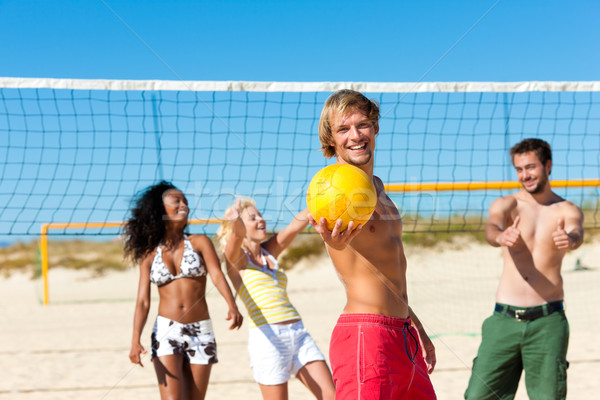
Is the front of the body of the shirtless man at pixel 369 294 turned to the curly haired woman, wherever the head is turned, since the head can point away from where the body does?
no

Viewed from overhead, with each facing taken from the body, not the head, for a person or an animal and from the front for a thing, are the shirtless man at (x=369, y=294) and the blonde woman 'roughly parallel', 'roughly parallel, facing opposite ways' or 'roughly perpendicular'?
roughly parallel

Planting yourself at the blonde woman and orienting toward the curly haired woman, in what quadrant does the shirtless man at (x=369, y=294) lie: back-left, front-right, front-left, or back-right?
back-left

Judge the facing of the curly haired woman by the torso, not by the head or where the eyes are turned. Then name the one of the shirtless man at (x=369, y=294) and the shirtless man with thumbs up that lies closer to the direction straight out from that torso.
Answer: the shirtless man

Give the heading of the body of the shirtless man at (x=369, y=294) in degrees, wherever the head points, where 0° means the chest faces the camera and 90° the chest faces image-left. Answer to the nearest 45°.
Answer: approximately 315°

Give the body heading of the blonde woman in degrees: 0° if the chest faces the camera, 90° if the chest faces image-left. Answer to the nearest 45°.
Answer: approximately 315°

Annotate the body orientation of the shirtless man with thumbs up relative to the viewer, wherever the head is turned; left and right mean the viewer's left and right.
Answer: facing the viewer

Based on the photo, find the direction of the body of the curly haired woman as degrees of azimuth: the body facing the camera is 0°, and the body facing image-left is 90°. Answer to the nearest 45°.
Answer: approximately 0°

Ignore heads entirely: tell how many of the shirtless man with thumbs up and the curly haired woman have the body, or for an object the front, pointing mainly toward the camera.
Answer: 2

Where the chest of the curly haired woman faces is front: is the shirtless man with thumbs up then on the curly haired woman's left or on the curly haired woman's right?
on the curly haired woman's left

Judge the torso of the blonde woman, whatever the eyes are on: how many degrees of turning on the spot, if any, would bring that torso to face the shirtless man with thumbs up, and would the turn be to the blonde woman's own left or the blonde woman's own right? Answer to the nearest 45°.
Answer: approximately 45° to the blonde woman's own left

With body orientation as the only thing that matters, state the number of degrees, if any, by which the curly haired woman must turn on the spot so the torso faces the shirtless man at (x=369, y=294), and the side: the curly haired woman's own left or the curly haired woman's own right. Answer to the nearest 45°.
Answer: approximately 45° to the curly haired woman's own left
